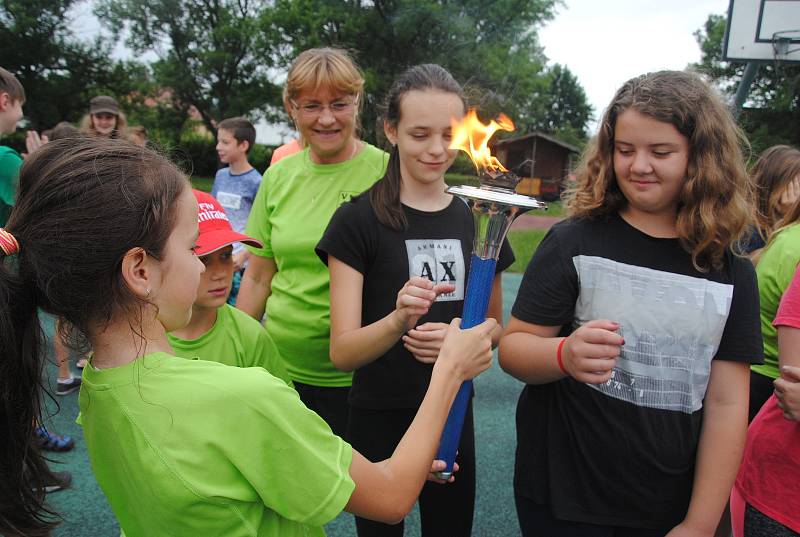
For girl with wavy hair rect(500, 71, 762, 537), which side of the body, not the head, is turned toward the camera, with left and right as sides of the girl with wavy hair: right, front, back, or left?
front

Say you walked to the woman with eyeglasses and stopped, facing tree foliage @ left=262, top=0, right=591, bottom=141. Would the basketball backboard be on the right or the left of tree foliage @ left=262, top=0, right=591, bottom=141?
right

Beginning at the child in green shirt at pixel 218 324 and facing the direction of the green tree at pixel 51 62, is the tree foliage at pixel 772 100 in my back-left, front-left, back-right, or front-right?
front-right

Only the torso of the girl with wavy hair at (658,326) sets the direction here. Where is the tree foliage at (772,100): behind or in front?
behind

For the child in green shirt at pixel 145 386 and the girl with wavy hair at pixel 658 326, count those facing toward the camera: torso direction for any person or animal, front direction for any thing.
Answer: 1

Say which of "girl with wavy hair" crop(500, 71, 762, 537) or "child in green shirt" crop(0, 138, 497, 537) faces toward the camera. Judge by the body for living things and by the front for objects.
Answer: the girl with wavy hair

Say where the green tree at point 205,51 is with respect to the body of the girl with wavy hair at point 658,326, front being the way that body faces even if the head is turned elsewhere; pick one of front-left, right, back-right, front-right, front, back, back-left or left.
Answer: back-right

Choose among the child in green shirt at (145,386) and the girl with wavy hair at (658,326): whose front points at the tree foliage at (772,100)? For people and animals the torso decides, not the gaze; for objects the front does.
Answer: the child in green shirt

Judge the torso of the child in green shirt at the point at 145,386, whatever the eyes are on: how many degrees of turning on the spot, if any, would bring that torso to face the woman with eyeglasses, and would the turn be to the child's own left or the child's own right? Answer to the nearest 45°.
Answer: approximately 45° to the child's own left

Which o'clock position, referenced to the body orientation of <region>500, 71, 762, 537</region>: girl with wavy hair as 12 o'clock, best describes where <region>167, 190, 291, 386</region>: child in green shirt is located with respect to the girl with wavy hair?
The child in green shirt is roughly at 3 o'clock from the girl with wavy hair.

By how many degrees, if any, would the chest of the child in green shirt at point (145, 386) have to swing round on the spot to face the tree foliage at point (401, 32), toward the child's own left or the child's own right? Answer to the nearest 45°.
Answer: approximately 45° to the child's own left

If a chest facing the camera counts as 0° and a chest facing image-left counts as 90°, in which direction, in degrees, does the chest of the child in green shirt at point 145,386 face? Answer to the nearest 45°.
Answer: approximately 225°

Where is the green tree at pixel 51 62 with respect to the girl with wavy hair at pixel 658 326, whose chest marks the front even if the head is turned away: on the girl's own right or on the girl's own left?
on the girl's own right

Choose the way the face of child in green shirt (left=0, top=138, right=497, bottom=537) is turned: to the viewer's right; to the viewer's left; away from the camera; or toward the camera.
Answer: to the viewer's right

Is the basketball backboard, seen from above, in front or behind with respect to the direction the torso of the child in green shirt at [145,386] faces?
in front

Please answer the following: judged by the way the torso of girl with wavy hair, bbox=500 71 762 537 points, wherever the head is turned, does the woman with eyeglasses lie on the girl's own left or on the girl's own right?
on the girl's own right

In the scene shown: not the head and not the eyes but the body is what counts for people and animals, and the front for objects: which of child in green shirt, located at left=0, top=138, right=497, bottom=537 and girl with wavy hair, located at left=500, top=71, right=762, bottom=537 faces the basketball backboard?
the child in green shirt

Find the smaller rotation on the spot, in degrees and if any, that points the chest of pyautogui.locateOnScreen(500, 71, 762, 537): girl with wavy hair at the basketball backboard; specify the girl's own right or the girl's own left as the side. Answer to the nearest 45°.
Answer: approximately 180°
